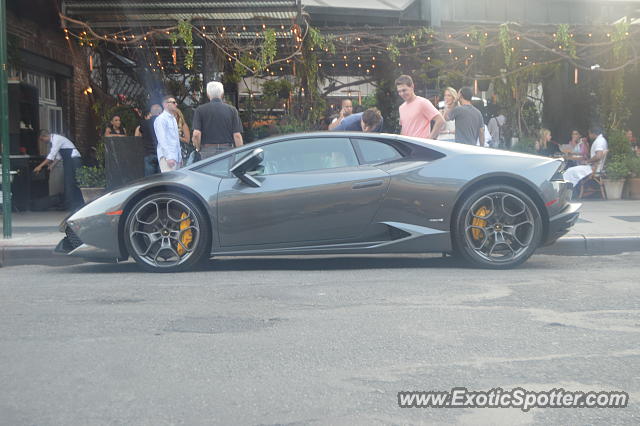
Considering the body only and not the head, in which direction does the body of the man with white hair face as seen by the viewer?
away from the camera

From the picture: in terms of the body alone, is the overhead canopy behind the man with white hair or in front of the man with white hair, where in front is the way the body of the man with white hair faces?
in front

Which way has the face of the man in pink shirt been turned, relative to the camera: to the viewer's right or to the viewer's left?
to the viewer's left

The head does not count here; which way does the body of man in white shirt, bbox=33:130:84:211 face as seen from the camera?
to the viewer's left

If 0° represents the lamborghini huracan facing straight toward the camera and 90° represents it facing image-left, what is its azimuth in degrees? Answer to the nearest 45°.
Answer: approximately 90°

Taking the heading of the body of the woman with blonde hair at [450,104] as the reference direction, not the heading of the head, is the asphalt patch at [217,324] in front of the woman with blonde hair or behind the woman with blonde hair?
in front

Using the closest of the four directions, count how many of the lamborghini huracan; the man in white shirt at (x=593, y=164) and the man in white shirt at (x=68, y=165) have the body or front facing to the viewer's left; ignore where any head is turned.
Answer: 3

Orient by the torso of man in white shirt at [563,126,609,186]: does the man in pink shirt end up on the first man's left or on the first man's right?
on the first man's left

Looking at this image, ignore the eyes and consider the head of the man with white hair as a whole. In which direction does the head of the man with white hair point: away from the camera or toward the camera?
away from the camera

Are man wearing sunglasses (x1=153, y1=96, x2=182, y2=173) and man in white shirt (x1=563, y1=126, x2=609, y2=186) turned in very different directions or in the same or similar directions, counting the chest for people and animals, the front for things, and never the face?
very different directions

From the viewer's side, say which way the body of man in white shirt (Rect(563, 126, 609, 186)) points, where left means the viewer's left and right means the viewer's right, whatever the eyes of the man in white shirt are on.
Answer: facing to the left of the viewer

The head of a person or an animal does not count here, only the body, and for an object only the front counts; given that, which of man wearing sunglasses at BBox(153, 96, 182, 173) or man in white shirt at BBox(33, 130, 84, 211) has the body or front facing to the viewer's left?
the man in white shirt
